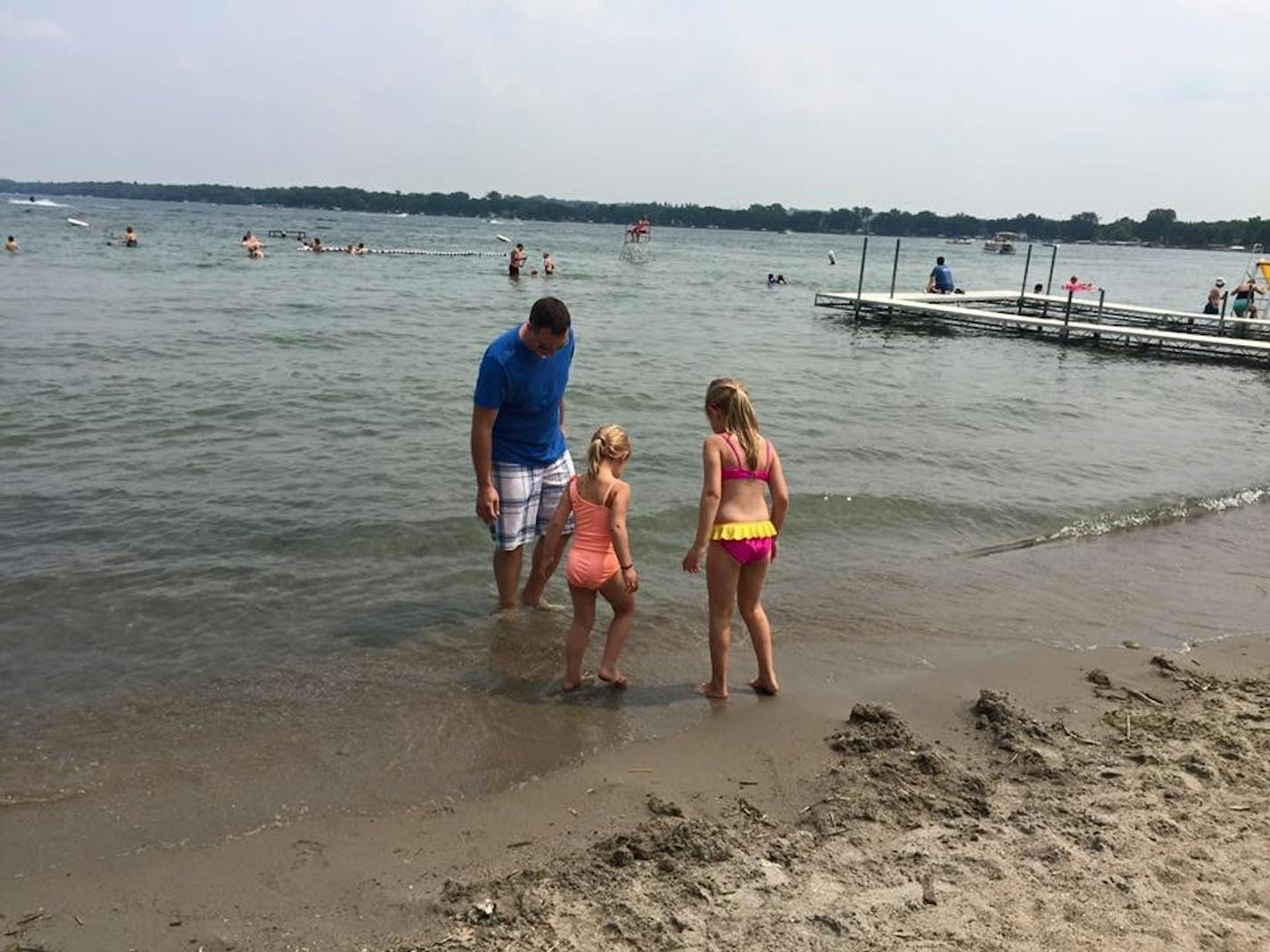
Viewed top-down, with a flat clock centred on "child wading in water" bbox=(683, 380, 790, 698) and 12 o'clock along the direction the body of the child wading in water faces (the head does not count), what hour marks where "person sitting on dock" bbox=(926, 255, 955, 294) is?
The person sitting on dock is roughly at 2 o'clock from the child wading in water.

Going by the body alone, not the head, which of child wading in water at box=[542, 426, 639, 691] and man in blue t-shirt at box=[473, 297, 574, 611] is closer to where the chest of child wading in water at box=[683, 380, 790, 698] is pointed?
the man in blue t-shirt

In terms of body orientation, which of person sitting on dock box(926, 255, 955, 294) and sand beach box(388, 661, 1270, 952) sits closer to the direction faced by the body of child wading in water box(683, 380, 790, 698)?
the person sitting on dock

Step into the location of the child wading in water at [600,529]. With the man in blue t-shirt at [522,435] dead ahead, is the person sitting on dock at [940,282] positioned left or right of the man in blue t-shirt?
right

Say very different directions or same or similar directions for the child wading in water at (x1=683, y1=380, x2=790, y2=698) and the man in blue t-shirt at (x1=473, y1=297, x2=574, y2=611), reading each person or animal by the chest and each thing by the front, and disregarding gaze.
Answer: very different directions

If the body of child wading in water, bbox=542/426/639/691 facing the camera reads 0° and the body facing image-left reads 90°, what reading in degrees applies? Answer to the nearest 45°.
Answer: approximately 225°

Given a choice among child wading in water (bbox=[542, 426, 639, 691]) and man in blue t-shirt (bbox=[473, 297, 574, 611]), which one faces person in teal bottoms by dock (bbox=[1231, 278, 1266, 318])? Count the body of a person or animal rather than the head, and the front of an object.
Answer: the child wading in water

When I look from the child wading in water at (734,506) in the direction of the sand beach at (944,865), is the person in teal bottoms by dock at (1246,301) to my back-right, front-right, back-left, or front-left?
back-left

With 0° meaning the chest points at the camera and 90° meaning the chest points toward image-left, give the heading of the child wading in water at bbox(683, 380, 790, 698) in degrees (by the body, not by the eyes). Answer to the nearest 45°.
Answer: approximately 135°

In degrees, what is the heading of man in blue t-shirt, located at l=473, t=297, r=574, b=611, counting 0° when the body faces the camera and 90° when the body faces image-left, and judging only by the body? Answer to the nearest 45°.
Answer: approximately 315°

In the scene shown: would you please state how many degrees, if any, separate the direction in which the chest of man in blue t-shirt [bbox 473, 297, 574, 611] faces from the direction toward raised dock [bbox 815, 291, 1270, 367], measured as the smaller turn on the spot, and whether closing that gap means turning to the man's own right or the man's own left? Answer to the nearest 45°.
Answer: approximately 90° to the man's own left

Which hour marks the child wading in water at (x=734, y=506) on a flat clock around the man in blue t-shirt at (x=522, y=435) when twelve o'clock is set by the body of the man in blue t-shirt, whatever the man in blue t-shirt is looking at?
The child wading in water is roughly at 12 o'clock from the man in blue t-shirt.
